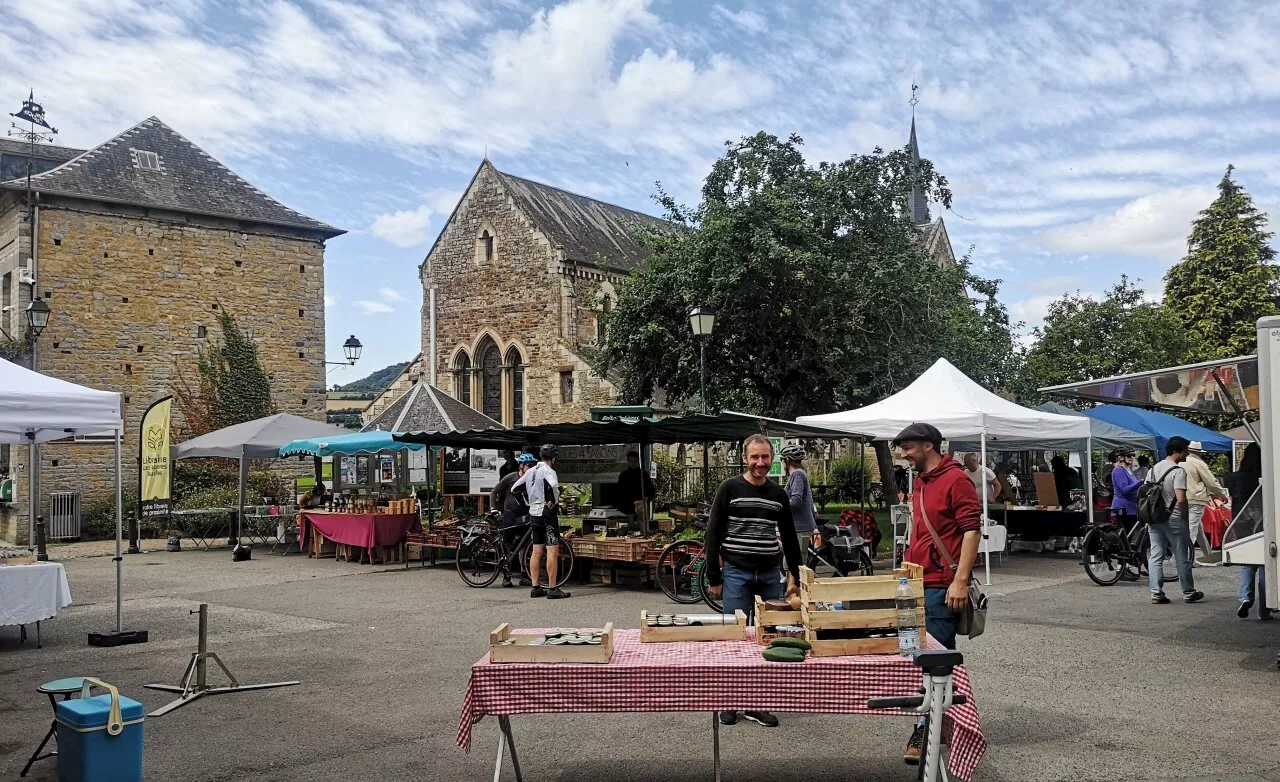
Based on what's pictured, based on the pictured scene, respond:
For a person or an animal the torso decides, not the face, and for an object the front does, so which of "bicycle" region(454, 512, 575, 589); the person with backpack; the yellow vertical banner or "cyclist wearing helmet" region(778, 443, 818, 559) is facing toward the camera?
the yellow vertical banner

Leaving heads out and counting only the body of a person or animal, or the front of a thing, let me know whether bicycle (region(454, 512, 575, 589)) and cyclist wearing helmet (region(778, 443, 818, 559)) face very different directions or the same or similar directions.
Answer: very different directions

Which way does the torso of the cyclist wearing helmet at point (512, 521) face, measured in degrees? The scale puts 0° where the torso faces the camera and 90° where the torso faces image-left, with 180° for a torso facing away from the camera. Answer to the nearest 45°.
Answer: approximately 270°

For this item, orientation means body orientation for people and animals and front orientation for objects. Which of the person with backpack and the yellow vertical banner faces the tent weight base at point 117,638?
the yellow vertical banner
